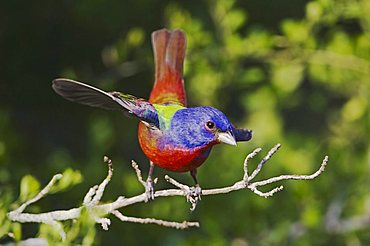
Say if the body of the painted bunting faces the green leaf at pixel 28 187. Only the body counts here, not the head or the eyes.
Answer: no

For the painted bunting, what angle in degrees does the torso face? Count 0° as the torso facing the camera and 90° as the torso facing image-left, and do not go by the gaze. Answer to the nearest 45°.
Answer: approximately 315°
